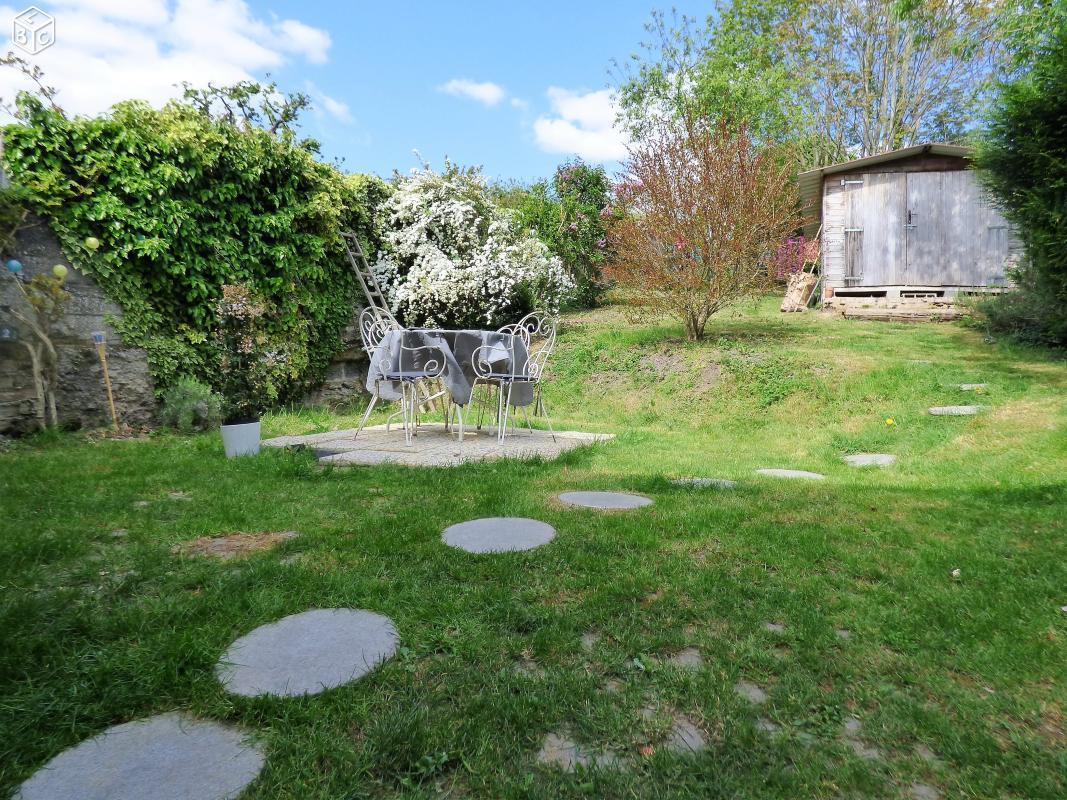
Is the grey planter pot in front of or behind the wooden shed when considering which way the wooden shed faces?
in front

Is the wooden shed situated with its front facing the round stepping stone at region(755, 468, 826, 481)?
yes

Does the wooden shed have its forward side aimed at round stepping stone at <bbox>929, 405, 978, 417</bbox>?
yes

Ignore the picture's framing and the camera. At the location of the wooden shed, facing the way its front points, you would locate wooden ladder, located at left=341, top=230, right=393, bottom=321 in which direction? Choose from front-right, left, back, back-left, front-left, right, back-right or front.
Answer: front-right

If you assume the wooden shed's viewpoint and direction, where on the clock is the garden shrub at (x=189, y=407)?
The garden shrub is roughly at 1 o'clock from the wooden shed.

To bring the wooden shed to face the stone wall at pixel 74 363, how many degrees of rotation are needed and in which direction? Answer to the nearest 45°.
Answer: approximately 45° to its right

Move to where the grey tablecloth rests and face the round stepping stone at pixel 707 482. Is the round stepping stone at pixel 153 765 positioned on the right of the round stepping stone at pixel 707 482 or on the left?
right

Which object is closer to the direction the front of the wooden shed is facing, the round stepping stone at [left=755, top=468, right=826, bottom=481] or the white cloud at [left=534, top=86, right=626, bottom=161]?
the round stepping stone

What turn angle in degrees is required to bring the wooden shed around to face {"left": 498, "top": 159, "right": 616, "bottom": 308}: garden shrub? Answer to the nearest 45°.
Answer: approximately 90° to its right

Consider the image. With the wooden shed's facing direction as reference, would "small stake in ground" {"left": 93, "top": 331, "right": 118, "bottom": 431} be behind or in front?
in front

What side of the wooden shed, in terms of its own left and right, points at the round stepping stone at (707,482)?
front

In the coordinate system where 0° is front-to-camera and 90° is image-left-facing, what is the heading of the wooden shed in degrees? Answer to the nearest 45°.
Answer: approximately 0°

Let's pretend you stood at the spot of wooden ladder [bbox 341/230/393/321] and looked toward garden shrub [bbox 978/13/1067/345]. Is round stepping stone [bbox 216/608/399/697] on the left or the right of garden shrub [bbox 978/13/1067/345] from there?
right
